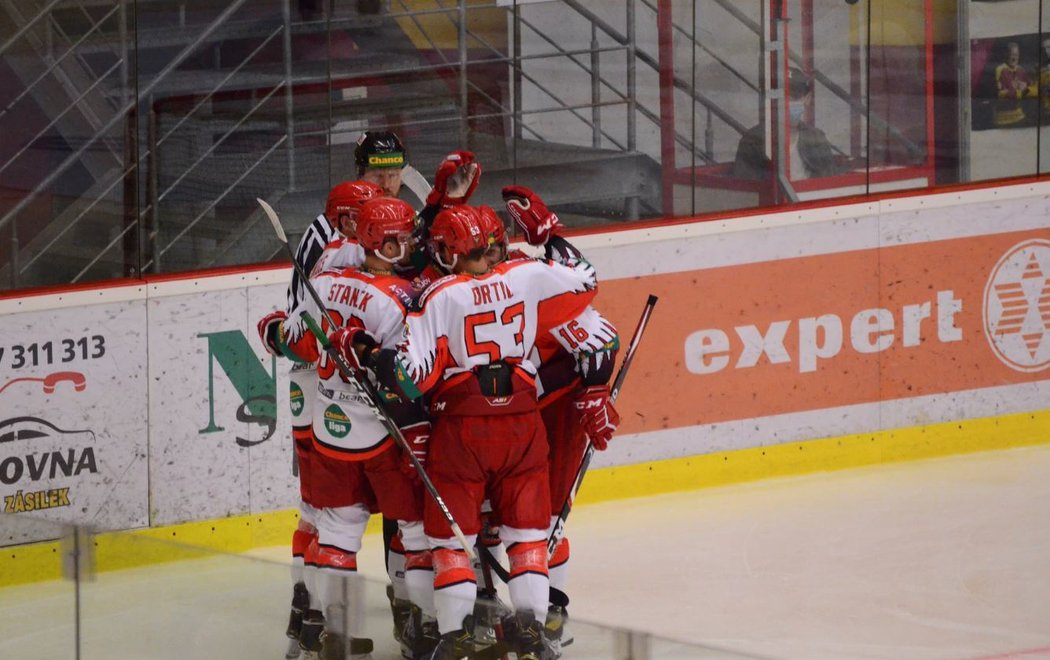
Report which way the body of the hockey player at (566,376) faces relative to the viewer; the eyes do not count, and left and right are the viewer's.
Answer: facing to the left of the viewer

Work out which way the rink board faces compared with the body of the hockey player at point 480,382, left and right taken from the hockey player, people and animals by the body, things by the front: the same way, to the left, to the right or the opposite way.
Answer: the opposite way

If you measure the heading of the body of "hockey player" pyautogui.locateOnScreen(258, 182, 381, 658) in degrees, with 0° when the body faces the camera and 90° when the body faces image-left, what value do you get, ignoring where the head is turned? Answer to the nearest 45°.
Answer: approximately 270°

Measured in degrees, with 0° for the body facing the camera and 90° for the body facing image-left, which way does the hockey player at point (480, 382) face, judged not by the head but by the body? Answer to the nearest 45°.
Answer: approximately 180°

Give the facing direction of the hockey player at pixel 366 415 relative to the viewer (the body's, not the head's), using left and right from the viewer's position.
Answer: facing away from the viewer and to the right of the viewer

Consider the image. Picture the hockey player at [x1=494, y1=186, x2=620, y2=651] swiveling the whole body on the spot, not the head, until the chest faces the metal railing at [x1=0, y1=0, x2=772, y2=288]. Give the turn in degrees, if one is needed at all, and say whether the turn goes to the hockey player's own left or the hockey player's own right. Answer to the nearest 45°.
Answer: approximately 45° to the hockey player's own right
